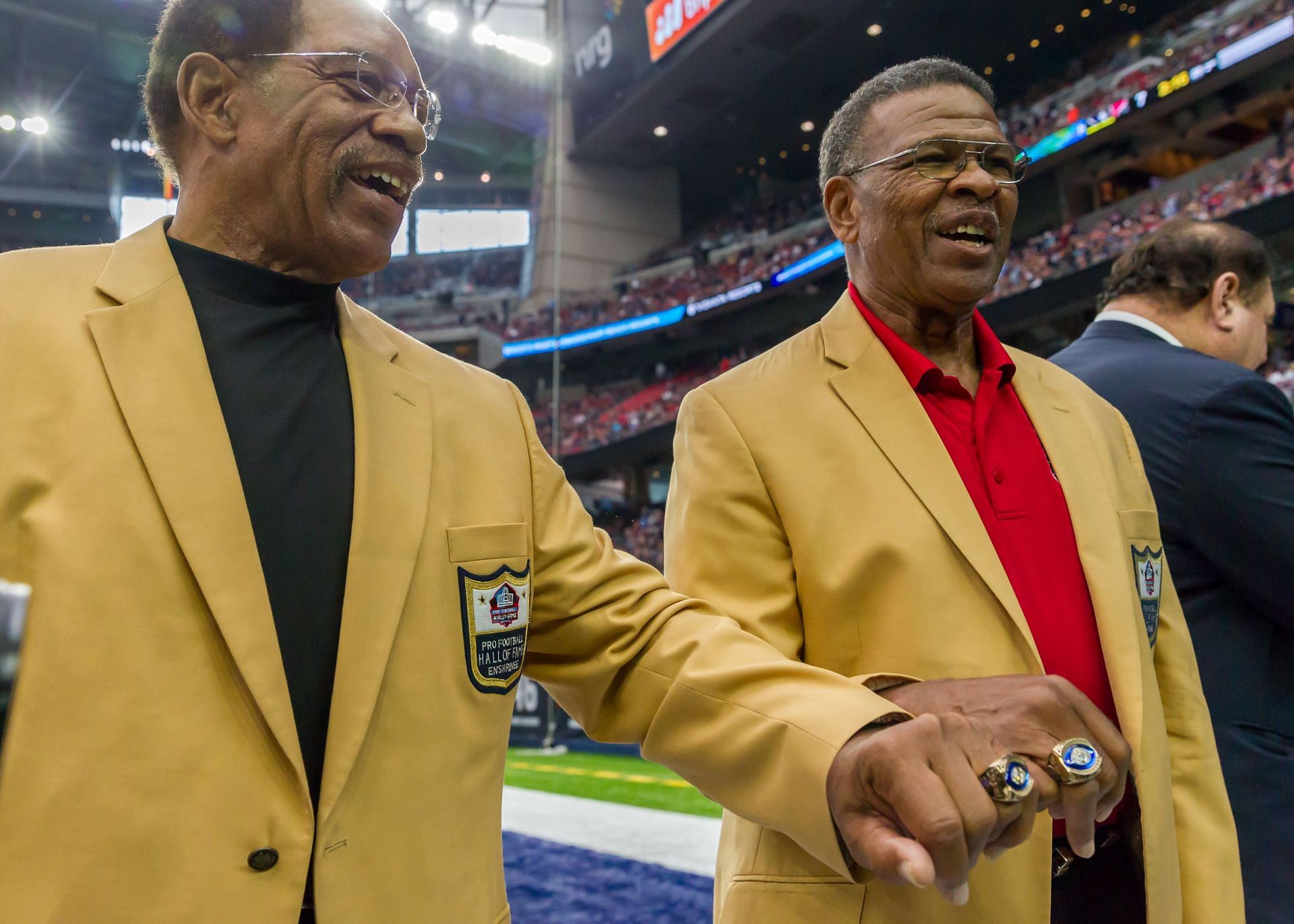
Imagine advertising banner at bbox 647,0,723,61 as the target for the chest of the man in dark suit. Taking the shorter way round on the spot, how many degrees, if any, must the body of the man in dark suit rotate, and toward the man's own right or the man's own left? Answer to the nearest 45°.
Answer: approximately 90° to the man's own left

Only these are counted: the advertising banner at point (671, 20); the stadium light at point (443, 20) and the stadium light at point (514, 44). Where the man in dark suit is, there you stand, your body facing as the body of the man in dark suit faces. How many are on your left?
3

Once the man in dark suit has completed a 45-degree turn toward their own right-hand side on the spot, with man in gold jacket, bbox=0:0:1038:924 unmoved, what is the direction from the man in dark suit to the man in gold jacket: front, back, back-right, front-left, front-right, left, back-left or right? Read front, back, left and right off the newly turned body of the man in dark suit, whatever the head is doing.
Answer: back-right

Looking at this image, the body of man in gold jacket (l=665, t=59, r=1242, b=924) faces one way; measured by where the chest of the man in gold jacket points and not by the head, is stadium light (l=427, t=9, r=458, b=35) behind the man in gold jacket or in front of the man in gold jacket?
behind

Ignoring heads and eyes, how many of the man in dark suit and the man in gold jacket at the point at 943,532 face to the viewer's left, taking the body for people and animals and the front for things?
0

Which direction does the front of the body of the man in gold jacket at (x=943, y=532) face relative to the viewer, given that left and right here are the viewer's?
facing the viewer and to the right of the viewer

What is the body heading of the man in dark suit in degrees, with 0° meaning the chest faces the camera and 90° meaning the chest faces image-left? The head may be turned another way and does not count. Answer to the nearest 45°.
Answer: approximately 225°

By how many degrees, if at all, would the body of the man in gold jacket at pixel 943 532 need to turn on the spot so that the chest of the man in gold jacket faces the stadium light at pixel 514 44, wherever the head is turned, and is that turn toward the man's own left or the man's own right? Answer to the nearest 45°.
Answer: approximately 180°

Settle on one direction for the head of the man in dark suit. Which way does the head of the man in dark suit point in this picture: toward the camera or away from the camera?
away from the camera

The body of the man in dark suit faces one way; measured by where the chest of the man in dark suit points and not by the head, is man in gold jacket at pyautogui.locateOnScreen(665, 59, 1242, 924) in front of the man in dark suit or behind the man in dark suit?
behind

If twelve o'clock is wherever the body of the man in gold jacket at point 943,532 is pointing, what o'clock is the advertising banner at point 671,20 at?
The advertising banner is roughly at 7 o'clock from the man in gold jacket.

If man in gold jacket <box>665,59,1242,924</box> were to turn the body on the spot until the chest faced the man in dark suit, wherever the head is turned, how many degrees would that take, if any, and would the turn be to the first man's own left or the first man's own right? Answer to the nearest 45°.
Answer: approximately 90° to the first man's own left

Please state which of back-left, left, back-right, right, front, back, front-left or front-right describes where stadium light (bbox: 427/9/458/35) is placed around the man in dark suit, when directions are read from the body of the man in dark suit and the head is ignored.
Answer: left
